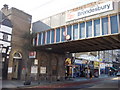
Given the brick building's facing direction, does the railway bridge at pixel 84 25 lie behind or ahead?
ahead

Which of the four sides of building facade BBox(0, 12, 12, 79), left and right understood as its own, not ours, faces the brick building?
left

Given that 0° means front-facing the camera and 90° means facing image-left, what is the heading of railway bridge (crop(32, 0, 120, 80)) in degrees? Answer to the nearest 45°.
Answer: approximately 45°

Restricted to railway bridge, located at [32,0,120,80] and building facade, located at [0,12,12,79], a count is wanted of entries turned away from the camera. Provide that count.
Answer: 0

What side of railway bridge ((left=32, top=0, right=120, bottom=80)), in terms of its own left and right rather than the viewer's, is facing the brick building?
right

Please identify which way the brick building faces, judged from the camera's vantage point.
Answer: facing the viewer and to the right of the viewer
